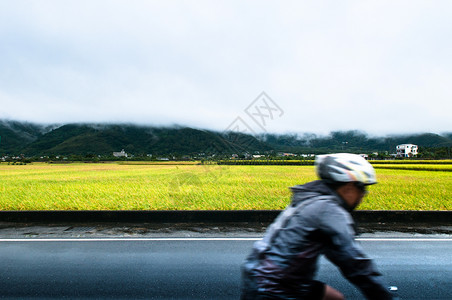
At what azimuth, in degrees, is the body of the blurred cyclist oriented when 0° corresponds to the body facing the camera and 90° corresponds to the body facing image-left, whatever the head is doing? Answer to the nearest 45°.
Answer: approximately 270°
